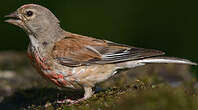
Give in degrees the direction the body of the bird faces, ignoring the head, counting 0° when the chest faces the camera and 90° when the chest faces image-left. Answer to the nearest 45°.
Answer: approximately 90°
